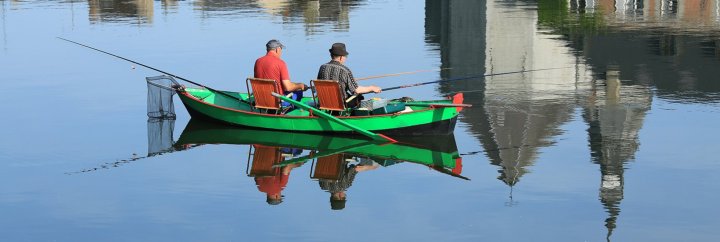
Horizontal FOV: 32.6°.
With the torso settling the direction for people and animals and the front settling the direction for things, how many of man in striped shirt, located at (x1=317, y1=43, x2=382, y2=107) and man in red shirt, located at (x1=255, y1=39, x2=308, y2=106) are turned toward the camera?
0

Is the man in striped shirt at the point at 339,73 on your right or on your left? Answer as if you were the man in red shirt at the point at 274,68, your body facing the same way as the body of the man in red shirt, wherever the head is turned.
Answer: on your right

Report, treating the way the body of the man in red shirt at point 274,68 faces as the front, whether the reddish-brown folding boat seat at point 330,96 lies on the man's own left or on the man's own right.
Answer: on the man's own right

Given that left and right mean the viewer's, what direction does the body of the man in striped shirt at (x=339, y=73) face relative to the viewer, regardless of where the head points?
facing away from the viewer and to the right of the viewer

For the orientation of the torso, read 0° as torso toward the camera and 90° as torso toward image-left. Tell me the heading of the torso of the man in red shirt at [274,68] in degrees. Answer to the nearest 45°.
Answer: approximately 225°
